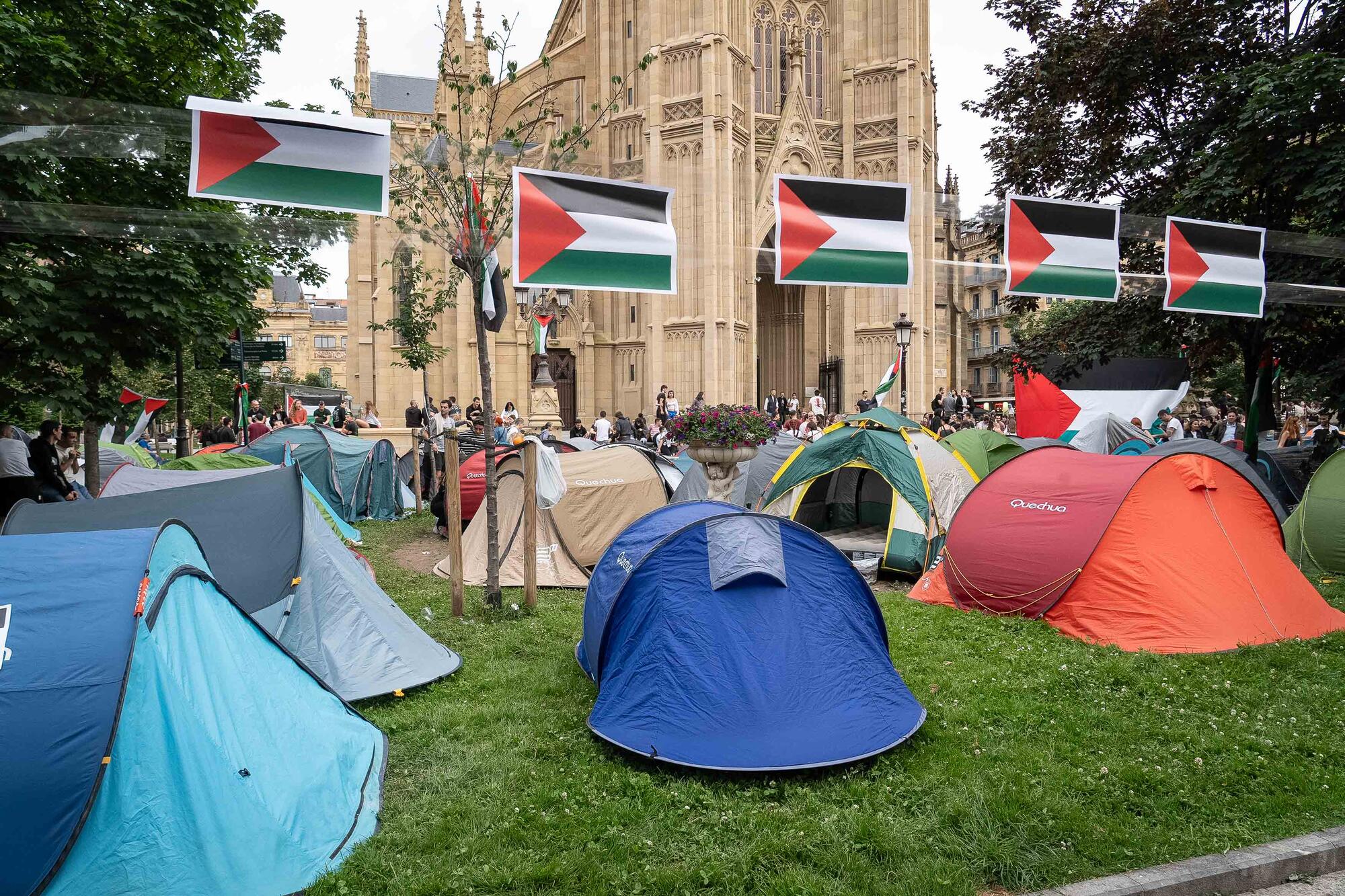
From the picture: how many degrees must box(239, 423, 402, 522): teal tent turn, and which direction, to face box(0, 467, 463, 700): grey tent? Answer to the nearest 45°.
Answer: approximately 45° to its right

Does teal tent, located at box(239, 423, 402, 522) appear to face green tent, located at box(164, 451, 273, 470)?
no

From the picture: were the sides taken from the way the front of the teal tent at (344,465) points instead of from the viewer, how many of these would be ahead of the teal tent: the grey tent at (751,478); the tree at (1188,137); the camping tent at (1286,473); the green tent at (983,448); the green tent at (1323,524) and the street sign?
5

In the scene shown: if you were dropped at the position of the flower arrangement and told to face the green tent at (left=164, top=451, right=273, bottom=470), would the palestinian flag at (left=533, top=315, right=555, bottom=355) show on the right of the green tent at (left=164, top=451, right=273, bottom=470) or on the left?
right

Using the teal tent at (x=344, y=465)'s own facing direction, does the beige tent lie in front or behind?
in front

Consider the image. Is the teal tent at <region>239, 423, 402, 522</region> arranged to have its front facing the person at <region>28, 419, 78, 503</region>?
no

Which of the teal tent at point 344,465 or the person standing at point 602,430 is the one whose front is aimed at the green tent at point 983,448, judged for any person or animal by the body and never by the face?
the teal tent
